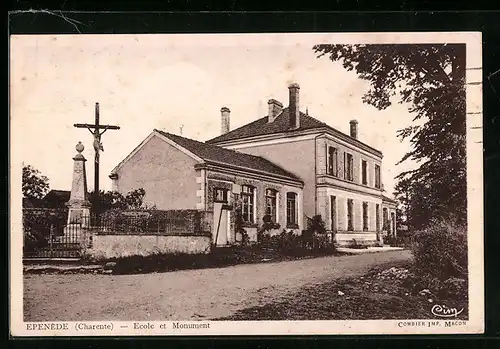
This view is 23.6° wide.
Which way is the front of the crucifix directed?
toward the camera

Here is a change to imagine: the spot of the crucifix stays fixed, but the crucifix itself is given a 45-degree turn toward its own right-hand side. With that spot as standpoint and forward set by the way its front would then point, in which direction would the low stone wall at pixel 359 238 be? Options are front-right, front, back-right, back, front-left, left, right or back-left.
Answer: back-left
